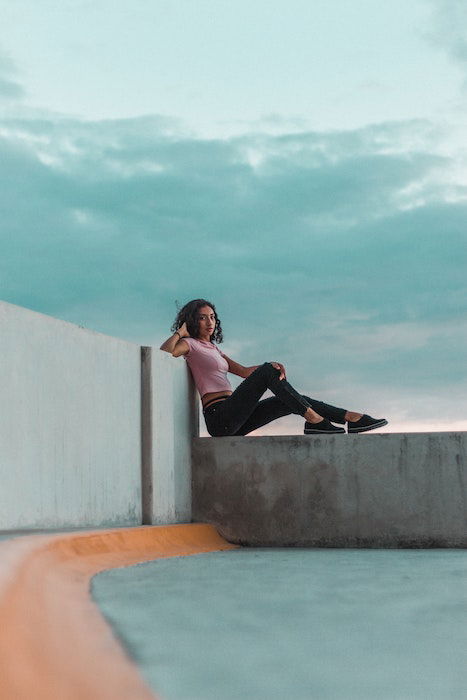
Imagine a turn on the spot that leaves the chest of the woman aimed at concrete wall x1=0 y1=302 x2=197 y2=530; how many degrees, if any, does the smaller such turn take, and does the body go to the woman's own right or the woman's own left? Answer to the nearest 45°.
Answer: approximately 135° to the woman's own right

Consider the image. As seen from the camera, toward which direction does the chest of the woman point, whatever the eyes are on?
to the viewer's right

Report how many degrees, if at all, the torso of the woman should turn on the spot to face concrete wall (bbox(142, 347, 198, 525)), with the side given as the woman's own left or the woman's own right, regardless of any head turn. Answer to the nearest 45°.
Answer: approximately 135° to the woman's own right
